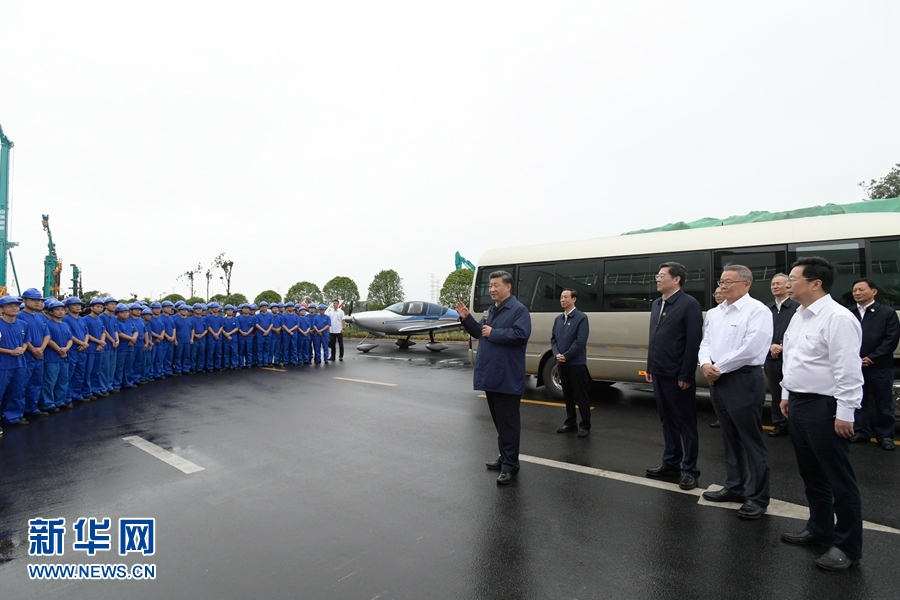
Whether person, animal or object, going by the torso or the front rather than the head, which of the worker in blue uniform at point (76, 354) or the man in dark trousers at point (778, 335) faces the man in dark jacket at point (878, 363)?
the worker in blue uniform

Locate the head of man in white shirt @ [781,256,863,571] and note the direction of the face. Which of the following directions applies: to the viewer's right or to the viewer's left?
to the viewer's left

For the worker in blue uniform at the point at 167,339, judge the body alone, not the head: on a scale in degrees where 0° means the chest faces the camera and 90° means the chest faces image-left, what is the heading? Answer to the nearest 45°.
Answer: approximately 315°

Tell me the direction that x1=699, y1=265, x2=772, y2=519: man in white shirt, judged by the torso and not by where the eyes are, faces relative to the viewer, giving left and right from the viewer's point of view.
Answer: facing the viewer and to the left of the viewer

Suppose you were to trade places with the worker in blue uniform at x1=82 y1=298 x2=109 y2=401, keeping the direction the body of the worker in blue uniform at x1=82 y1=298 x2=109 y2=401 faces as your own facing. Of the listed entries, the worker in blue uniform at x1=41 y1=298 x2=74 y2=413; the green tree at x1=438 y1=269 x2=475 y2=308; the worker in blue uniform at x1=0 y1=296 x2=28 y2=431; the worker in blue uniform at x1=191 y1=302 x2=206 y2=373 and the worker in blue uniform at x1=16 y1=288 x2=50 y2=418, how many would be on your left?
2

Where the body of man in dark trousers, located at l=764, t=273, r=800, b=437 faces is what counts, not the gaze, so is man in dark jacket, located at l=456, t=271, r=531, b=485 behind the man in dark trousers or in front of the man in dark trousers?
in front

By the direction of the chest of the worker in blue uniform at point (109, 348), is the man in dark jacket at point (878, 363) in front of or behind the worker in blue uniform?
in front

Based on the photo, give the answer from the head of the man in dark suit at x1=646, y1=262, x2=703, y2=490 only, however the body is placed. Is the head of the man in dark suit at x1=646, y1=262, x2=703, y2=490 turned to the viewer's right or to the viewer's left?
to the viewer's left

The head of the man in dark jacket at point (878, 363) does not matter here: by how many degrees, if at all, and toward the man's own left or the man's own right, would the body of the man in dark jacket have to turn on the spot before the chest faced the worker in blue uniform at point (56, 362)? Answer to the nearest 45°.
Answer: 0° — they already face them

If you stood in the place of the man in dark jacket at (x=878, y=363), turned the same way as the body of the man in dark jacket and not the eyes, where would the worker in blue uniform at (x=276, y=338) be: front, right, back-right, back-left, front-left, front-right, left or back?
front-right

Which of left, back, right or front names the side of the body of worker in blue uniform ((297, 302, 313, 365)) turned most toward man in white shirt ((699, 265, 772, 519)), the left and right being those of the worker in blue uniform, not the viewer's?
front

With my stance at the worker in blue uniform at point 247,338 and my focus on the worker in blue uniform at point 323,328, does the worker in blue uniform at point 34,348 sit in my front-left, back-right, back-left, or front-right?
back-right

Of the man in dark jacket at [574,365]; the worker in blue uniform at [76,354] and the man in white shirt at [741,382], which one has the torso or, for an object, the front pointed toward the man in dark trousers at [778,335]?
the worker in blue uniform
